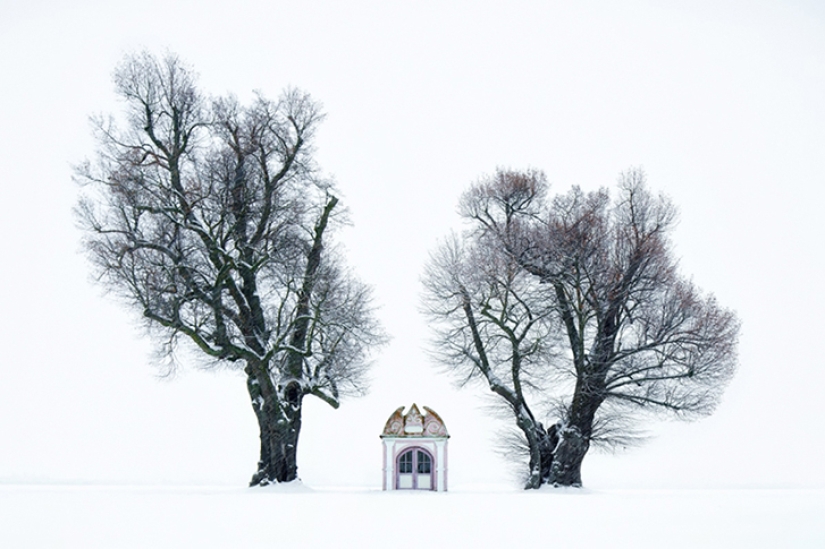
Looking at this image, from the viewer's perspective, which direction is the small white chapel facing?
toward the camera
